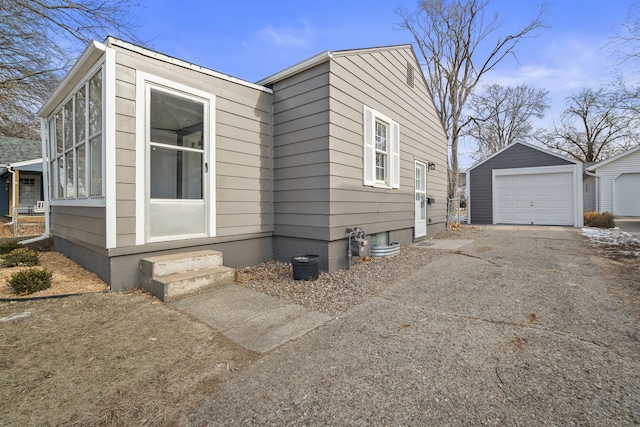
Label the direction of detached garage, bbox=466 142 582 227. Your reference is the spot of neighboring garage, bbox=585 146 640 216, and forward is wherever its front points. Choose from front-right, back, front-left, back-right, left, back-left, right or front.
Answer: front-right

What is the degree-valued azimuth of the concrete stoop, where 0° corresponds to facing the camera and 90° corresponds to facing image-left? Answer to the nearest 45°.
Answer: approximately 315°

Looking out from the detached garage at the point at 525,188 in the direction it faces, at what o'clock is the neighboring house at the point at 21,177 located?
The neighboring house is roughly at 2 o'clock from the detached garage.

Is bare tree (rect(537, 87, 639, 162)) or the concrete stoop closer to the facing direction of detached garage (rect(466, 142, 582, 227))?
the concrete stoop

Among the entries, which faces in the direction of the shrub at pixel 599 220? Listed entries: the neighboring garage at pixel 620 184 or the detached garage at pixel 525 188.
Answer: the neighboring garage

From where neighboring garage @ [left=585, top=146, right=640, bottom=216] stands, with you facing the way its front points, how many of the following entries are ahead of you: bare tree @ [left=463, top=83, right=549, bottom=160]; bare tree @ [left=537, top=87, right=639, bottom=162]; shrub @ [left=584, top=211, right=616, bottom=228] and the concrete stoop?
2

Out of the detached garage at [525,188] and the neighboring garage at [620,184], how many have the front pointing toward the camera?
2

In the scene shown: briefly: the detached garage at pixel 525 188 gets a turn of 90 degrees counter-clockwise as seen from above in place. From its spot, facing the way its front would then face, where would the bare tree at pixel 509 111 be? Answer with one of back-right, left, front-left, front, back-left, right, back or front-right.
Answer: left

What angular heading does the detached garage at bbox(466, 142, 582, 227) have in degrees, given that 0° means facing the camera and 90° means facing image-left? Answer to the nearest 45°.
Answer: approximately 0°
